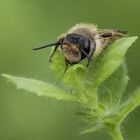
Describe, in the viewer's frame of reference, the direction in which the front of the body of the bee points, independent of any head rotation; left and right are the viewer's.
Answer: facing the viewer and to the left of the viewer
